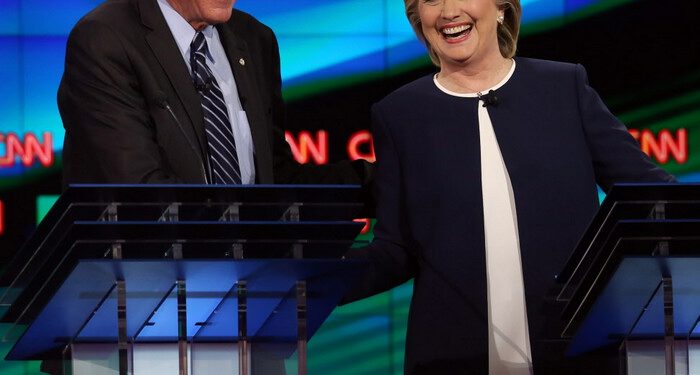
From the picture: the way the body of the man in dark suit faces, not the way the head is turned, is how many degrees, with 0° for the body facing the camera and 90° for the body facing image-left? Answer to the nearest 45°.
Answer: approximately 315°
